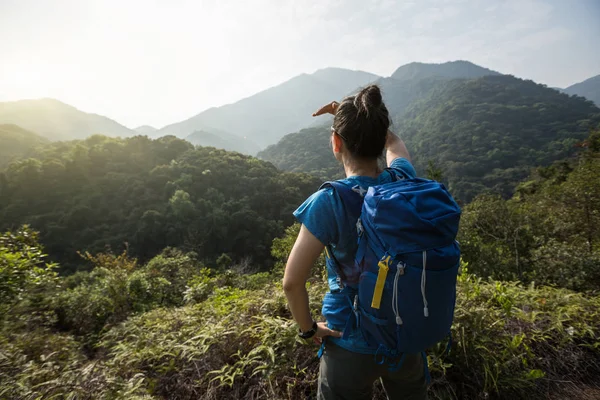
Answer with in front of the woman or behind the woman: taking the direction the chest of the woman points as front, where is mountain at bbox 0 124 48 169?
in front

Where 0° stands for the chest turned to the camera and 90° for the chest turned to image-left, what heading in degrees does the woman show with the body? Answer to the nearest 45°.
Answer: approximately 135°

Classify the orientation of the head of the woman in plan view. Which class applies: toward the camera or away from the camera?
away from the camera

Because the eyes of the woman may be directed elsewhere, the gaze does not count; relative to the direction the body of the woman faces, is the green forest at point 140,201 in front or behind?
in front
